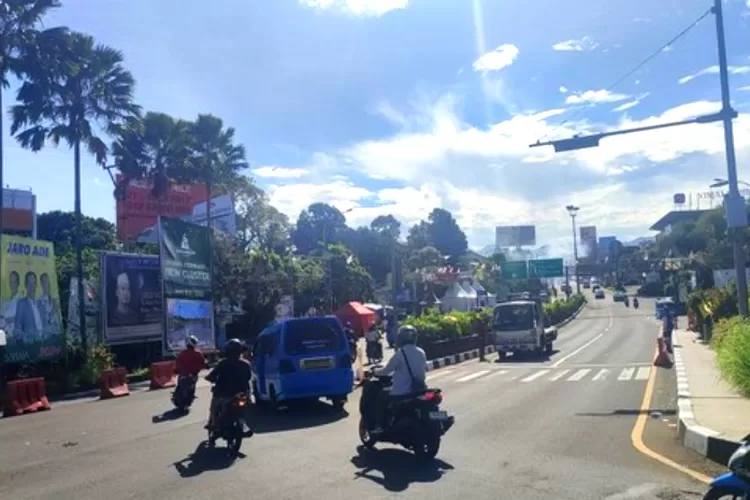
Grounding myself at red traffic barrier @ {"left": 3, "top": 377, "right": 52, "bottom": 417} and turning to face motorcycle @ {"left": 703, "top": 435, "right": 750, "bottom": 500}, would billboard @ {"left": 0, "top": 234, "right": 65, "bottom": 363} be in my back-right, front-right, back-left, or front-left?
back-left

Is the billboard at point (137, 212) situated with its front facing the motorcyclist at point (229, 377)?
yes

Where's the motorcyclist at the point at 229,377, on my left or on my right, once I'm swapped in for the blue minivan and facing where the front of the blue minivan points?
on my left

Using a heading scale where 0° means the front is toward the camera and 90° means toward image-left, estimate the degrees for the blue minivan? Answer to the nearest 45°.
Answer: approximately 135°

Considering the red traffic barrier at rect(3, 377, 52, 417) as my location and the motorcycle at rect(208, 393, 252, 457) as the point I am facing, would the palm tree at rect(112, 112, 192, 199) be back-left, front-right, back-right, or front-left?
back-left

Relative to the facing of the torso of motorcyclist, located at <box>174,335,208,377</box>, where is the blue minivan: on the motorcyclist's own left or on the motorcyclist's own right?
on the motorcyclist's own right

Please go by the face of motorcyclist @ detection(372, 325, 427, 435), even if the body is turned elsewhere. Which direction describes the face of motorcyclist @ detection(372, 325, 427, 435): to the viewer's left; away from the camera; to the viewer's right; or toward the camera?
away from the camera

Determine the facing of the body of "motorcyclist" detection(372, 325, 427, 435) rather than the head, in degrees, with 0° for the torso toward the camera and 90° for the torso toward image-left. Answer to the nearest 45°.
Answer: approximately 135°

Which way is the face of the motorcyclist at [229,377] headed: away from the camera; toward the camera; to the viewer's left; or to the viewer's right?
away from the camera

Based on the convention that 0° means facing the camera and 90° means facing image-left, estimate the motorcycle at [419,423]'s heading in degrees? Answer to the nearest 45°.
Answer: approximately 135°

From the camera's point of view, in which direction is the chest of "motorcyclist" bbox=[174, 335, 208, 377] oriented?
away from the camera
